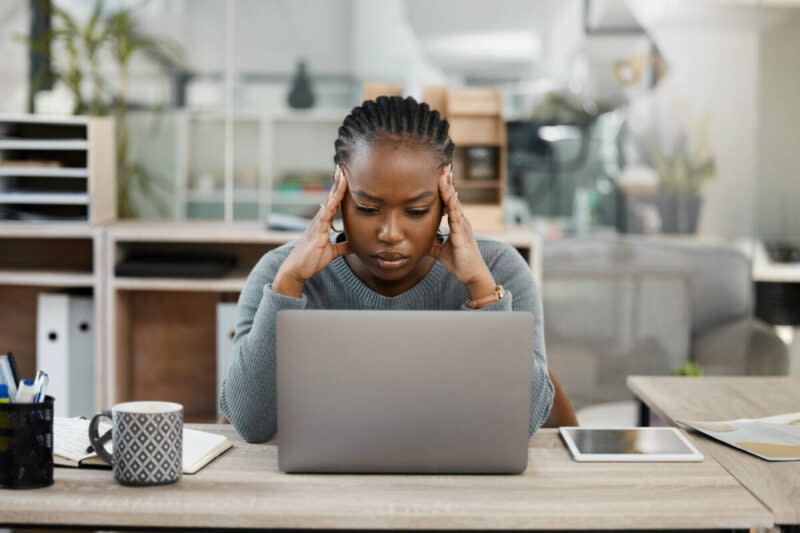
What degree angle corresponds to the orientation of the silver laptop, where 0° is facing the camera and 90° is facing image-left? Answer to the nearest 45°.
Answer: approximately 180°

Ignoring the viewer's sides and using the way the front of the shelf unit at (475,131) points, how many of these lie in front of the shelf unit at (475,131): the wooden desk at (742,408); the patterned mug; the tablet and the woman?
4

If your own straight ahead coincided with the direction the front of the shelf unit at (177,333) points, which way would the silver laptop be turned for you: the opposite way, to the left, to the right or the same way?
the opposite way

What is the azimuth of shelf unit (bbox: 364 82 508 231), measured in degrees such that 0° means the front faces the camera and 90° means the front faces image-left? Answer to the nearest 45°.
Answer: approximately 0°

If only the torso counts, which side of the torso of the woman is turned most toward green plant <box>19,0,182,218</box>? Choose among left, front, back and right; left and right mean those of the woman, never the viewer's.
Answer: back

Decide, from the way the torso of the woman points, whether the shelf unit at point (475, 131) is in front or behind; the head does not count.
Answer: behind

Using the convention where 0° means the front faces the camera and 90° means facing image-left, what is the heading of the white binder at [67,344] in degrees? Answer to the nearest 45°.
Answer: approximately 0°

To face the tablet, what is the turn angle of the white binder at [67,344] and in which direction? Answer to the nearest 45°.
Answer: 0° — it already faces it

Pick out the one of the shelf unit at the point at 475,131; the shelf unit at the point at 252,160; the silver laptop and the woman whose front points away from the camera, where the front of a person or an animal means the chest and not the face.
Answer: the silver laptop
